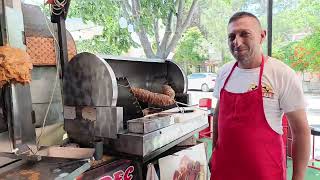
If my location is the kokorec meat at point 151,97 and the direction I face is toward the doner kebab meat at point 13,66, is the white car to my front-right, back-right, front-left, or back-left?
back-right

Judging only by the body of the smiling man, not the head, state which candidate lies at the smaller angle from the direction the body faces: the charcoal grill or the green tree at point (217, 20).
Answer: the charcoal grill

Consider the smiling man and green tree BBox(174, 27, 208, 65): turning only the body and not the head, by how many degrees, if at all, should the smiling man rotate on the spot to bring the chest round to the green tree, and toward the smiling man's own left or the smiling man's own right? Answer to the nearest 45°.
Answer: approximately 135° to the smiling man's own right

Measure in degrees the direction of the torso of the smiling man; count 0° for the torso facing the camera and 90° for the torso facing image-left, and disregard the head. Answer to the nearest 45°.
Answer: approximately 45°

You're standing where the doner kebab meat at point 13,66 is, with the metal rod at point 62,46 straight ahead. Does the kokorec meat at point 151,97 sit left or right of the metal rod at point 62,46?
right

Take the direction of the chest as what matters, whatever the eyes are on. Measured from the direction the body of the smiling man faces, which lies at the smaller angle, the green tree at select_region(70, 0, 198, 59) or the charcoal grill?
the charcoal grill

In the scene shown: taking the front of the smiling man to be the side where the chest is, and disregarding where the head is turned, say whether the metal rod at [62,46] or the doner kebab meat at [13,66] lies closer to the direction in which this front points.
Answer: the doner kebab meat

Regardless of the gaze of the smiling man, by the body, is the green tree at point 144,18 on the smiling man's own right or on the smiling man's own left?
on the smiling man's own right

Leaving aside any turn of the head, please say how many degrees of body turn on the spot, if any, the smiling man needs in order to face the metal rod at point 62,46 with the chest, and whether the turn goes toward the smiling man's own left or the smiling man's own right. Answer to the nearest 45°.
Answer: approximately 45° to the smiling man's own right
